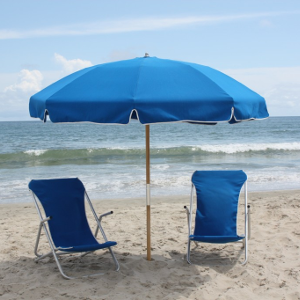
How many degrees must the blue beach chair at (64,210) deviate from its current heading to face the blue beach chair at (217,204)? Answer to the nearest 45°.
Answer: approximately 45° to its left

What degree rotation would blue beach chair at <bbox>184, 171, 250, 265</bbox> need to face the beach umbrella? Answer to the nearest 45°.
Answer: approximately 45° to its right

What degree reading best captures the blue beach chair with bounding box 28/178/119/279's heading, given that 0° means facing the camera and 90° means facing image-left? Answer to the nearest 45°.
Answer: approximately 315°

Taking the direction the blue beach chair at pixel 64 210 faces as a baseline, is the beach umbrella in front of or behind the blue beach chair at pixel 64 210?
in front

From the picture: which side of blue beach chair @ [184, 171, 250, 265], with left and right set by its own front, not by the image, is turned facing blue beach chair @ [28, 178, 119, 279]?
right

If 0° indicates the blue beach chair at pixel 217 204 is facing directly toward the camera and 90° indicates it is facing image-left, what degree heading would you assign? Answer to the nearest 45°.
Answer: approximately 0°
